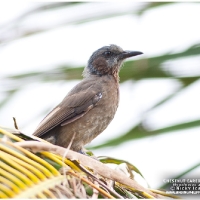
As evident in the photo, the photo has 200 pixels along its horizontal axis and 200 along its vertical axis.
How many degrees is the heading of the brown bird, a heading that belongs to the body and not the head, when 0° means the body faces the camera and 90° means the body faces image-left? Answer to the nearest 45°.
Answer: approximately 270°
